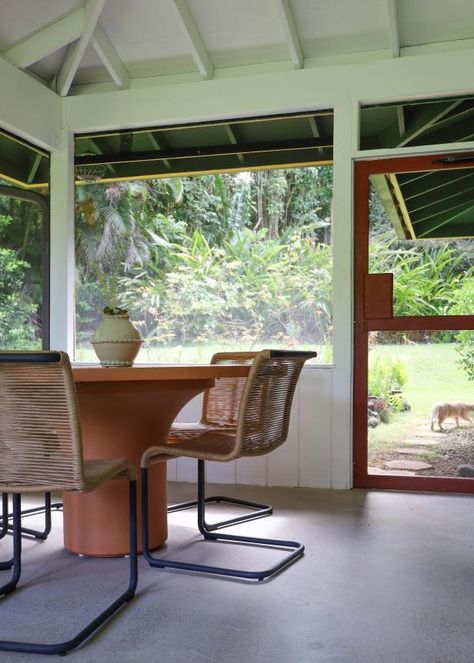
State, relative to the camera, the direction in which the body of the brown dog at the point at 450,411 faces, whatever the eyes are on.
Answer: to the viewer's right

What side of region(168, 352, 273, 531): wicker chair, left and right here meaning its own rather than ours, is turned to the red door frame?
back

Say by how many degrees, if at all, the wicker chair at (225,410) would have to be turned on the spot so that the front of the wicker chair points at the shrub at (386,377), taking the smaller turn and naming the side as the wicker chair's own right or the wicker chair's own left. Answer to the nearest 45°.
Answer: approximately 180°

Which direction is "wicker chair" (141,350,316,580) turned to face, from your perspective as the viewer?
facing away from the viewer and to the left of the viewer

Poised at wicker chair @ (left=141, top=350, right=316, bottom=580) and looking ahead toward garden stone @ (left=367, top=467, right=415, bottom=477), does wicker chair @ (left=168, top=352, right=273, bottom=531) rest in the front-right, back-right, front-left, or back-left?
front-left

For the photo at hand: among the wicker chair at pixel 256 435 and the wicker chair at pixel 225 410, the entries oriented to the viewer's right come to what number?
0

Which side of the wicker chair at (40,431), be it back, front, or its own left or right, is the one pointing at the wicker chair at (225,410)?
front

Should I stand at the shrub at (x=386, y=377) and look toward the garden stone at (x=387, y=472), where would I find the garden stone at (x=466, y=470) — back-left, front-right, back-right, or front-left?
front-left

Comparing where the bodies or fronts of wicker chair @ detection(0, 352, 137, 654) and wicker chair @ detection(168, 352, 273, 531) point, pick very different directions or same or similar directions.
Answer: very different directions

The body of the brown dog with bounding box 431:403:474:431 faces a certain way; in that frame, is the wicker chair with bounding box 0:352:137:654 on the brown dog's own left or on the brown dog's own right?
on the brown dog's own right
